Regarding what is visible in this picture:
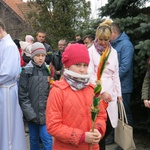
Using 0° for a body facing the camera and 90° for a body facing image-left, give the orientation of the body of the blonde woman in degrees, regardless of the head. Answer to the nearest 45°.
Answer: approximately 0°

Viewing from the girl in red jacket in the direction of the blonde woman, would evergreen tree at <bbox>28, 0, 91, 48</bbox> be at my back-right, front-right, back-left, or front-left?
front-left

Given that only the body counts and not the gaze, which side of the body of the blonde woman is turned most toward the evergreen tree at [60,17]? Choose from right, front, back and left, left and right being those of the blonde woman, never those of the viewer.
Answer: back

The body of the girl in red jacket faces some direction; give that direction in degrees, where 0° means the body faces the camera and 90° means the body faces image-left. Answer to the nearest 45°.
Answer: approximately 315°

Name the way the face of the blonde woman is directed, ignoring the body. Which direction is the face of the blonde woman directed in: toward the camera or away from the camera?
toward the camera

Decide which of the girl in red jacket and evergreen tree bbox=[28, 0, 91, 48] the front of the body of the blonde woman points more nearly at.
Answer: the girl in red jacket

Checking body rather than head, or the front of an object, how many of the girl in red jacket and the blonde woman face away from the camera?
0

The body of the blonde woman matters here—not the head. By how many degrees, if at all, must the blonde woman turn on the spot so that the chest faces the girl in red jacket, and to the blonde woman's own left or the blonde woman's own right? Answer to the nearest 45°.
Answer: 0° — they already face them
